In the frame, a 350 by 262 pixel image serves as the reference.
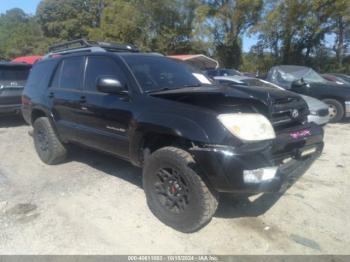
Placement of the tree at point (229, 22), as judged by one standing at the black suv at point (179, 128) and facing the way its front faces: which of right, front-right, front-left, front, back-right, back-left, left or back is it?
back-left

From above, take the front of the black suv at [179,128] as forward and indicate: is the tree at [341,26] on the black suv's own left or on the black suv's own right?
on the black suv's own left

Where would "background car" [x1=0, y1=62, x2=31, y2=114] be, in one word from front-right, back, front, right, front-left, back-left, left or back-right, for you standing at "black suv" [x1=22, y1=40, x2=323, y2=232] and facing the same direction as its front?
back

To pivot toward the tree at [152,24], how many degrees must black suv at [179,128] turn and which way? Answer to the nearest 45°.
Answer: approximately 135° to its left

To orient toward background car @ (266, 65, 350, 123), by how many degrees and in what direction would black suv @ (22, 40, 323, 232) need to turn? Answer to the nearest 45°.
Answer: approximately 90° to its left

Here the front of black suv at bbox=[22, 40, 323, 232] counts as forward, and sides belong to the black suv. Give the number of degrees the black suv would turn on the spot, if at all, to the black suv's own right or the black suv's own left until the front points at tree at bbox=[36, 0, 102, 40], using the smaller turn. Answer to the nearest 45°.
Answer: approximately 135° to the black suv's own left

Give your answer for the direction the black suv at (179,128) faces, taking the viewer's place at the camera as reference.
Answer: facing the viewer and to the right of the viewer

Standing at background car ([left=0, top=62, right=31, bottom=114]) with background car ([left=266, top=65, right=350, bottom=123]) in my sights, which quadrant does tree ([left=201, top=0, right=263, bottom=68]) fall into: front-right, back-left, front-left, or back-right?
front-left

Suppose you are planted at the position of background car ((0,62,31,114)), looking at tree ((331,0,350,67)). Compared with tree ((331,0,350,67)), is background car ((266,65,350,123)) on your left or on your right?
right
